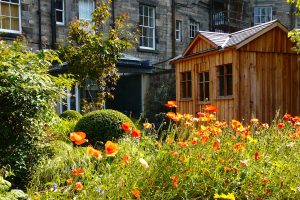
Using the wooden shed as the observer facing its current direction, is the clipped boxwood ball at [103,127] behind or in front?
in front

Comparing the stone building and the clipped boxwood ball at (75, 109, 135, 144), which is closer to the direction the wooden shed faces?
the clipped boxwood ball

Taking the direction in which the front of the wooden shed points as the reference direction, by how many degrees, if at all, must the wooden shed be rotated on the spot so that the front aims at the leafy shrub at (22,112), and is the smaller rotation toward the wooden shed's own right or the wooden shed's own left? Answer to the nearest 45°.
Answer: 0° — it already faces it

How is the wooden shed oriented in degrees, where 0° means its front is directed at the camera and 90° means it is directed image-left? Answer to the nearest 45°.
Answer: approximately 45°
